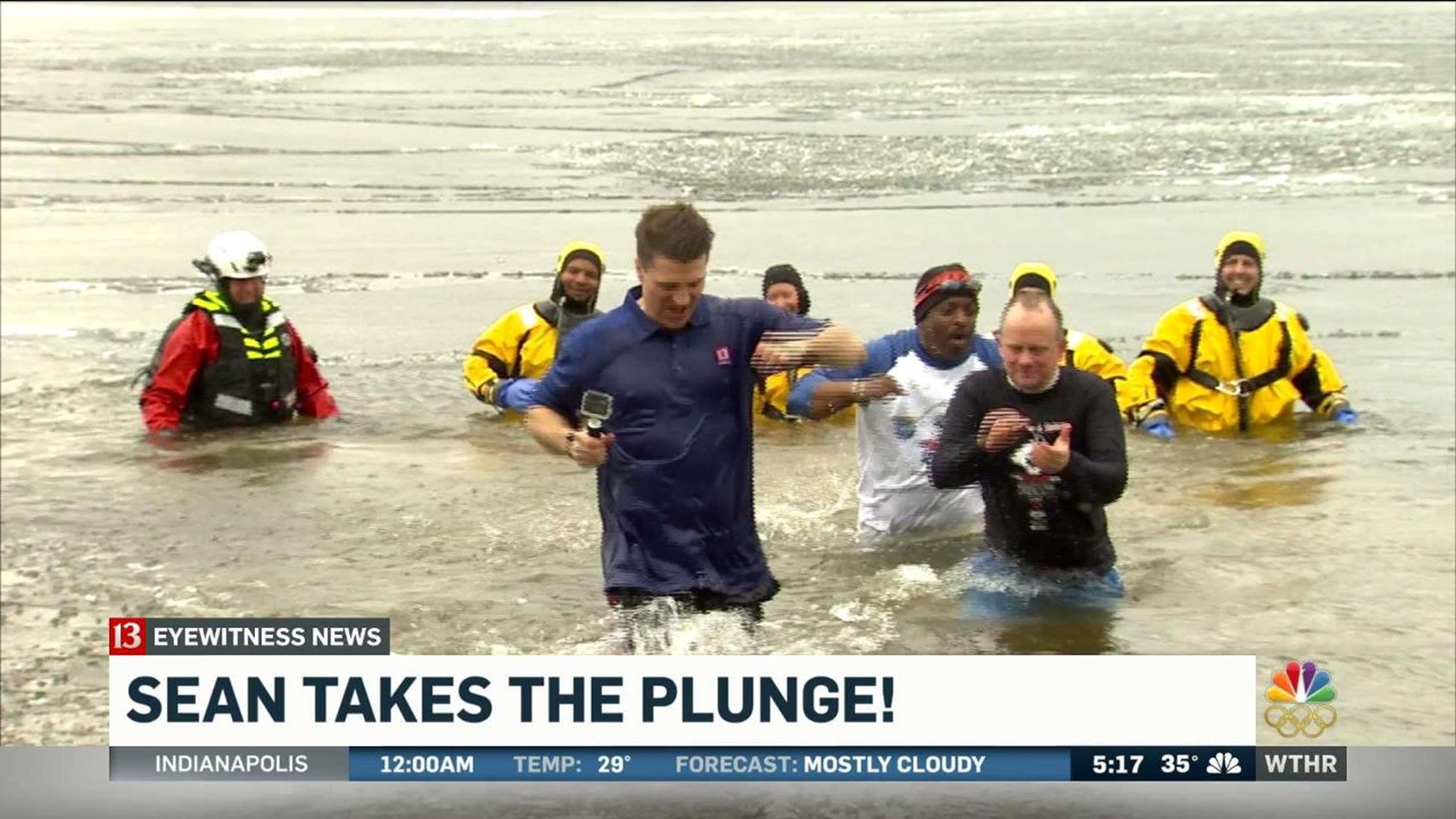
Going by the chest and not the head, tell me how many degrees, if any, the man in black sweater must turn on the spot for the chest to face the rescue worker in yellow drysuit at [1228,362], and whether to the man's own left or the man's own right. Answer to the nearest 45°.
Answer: approximately 180°

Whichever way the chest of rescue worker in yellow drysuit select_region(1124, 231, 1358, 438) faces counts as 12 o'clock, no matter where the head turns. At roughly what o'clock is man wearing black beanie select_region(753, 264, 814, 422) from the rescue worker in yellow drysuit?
The man wearing black beanie is roughly at 2 o'clock from the rescue worker in yellow drysuit.

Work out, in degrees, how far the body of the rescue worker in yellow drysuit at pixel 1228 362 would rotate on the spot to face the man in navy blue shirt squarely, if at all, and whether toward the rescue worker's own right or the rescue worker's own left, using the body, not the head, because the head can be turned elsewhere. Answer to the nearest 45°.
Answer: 0° — they already face them

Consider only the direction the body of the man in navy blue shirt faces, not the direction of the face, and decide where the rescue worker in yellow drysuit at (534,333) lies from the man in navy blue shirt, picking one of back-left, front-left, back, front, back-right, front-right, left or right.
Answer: back

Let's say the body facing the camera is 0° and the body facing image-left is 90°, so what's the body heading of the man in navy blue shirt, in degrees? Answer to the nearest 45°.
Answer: approximately 0°

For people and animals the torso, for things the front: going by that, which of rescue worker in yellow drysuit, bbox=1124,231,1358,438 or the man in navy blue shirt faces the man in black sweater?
the rescue worker in yellow drysuit

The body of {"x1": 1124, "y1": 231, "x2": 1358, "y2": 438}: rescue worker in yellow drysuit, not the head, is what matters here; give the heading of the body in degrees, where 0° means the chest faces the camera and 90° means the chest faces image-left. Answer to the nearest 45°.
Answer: approximately 0°

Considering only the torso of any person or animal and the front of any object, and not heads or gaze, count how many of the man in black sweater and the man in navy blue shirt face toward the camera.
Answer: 2
